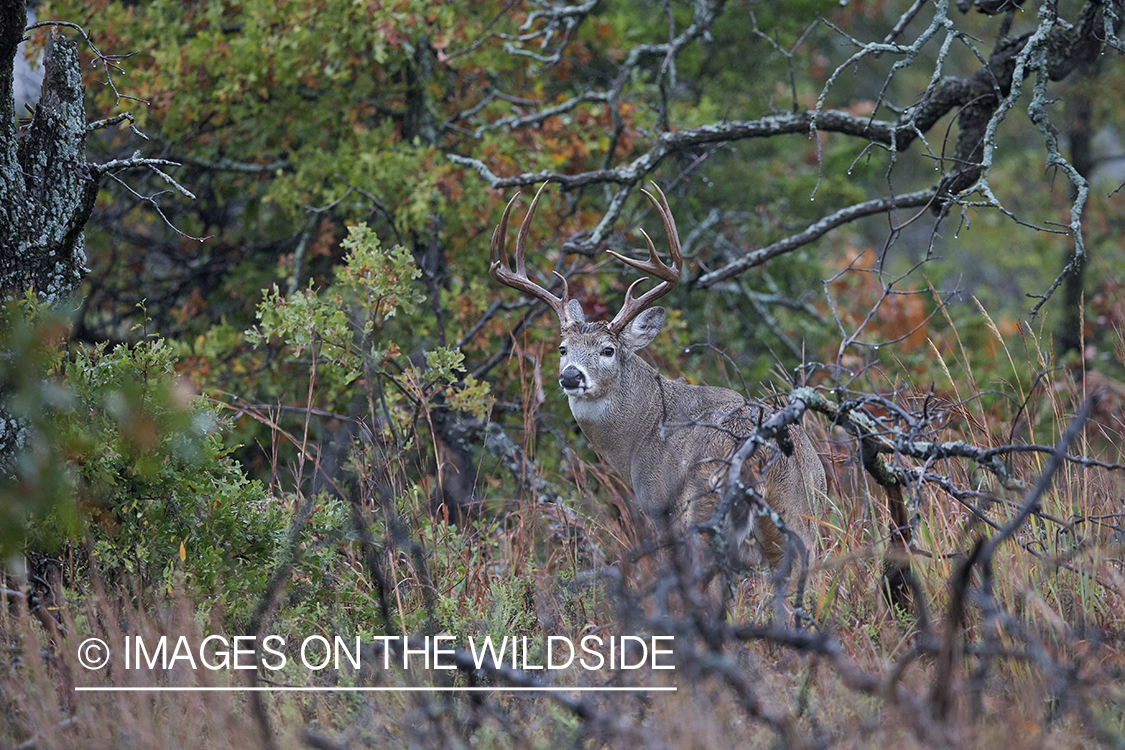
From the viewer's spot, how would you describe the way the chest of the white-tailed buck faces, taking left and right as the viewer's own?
facing the viewer and to the left of the viewer

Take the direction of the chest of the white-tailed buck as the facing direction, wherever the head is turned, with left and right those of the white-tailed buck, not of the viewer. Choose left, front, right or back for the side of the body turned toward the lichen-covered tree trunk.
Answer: front

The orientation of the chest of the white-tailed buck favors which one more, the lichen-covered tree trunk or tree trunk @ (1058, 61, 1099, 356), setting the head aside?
the lichen-covered tree trunk

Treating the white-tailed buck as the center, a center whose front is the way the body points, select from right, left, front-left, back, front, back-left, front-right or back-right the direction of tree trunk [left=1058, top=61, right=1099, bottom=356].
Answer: back
